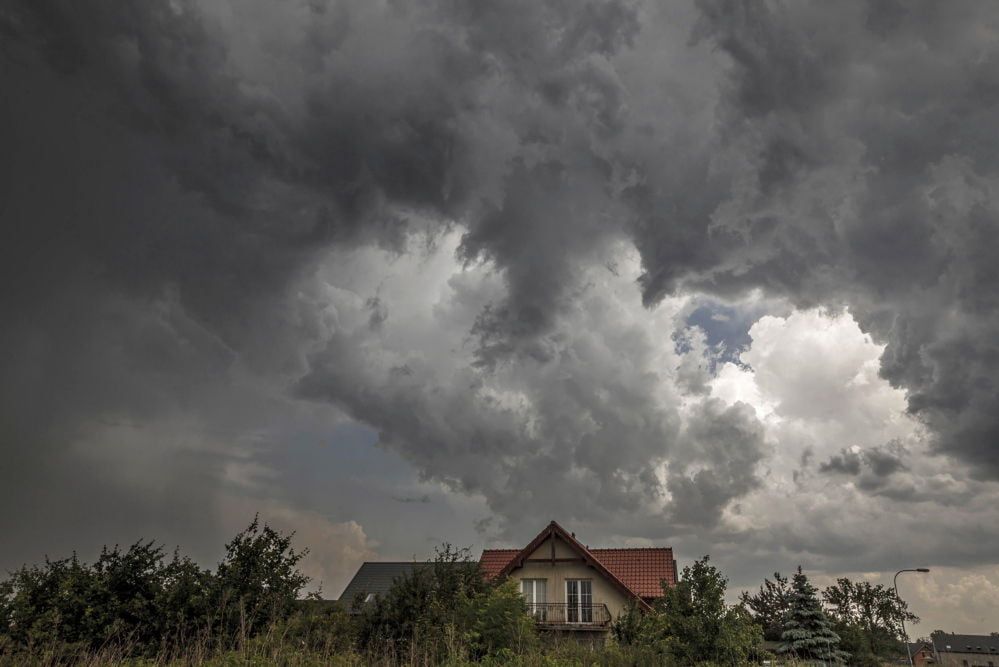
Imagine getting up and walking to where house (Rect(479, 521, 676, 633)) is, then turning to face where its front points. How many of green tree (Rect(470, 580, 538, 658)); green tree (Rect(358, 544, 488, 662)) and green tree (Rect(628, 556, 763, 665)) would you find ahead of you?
3

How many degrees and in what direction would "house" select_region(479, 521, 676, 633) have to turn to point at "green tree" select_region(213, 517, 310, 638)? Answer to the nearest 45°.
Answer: approximately 45° to its right

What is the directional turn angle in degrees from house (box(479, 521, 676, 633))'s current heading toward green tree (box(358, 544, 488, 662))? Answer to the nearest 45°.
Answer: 0° — it already faces it

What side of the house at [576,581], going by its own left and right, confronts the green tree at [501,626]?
front

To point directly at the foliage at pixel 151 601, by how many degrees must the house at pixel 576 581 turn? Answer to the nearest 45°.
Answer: approximately 45° to its right

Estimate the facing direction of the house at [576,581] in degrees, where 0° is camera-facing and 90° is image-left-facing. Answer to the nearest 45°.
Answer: approximately 0°

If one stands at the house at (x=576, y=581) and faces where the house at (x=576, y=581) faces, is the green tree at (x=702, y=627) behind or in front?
in front

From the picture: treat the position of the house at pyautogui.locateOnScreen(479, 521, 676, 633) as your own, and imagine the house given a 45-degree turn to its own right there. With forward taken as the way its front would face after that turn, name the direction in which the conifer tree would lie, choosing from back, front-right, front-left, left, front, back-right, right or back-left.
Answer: back-left
